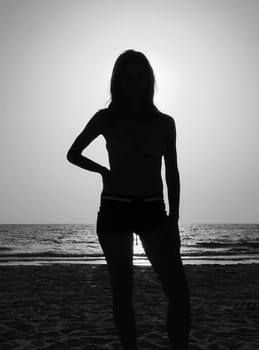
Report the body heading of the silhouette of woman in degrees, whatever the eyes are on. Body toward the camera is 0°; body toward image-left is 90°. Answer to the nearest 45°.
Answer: approximately 0°
